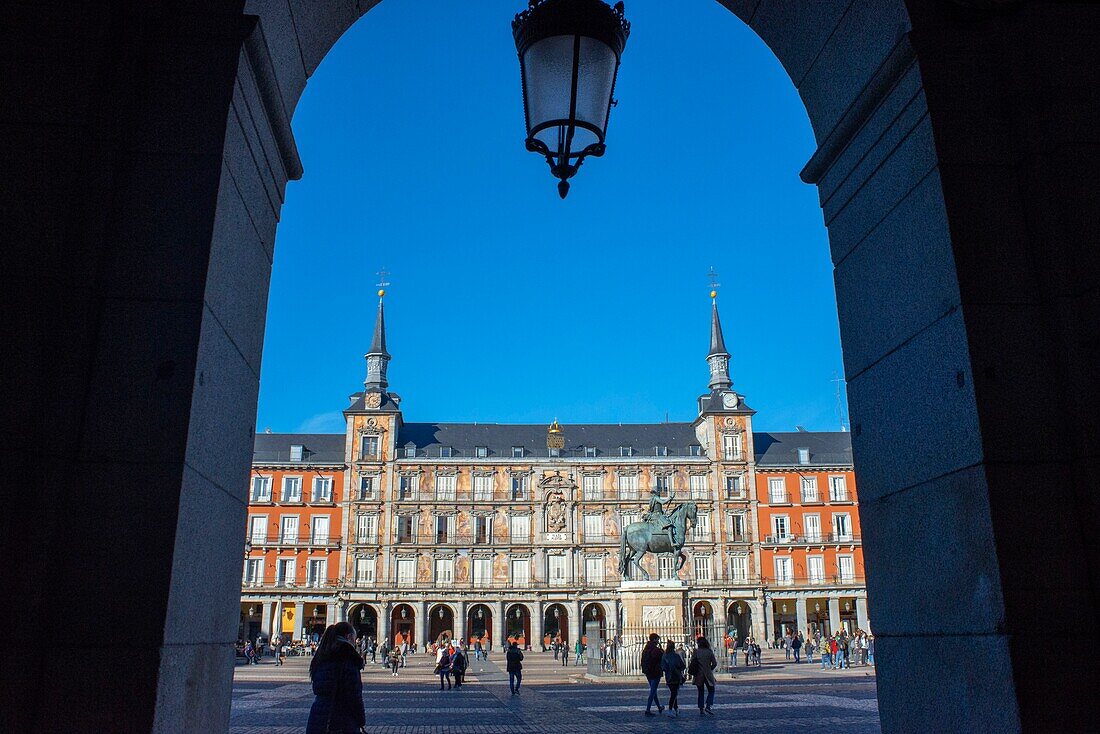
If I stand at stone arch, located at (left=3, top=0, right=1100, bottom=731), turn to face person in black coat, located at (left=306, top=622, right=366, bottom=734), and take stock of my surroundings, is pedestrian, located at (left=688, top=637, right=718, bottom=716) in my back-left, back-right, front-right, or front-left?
front-right

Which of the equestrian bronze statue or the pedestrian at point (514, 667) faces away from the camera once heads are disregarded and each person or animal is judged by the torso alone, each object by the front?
the pedestrian

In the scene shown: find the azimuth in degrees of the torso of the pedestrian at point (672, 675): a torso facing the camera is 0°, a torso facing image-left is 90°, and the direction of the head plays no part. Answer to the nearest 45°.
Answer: approximately 180°

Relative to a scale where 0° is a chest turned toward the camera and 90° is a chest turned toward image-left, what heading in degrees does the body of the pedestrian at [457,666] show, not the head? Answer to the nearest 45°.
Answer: approximately 180°

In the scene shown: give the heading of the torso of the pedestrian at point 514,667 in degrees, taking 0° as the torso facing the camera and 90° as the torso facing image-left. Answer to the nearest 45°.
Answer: approximately 180°

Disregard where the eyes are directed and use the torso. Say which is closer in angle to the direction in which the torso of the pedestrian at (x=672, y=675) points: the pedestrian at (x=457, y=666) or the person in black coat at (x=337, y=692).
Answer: the pedestrian

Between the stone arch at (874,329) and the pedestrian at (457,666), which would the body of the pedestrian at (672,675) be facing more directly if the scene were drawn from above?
the pedestrian

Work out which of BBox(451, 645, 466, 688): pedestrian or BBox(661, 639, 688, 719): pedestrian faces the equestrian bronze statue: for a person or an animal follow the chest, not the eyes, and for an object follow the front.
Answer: BBox(661, 639, 688, 719): pedestrian

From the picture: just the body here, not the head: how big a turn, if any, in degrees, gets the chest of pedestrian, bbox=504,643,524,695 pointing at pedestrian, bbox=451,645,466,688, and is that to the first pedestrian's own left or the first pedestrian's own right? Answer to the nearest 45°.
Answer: approximately 45° to the first pedestrian's own left

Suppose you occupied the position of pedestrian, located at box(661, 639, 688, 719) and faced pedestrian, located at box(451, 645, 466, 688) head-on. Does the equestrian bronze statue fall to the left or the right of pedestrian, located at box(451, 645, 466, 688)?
right

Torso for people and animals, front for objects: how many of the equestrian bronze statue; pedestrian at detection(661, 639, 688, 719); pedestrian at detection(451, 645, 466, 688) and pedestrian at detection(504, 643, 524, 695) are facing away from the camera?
3

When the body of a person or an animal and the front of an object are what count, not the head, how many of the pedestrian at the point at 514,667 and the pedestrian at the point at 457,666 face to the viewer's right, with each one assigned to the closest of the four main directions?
0
